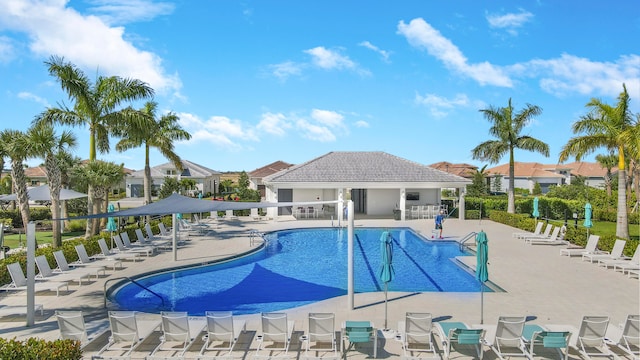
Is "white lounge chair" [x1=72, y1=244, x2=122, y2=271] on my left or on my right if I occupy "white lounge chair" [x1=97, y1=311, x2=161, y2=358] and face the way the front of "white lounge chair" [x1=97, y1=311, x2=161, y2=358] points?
on my left

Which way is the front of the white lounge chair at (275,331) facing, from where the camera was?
facing away from the viewer

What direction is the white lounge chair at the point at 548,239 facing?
to the viewer's left

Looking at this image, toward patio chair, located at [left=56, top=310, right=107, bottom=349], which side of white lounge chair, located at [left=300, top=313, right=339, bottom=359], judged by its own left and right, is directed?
left

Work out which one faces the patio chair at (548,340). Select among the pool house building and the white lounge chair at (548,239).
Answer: the pool house building

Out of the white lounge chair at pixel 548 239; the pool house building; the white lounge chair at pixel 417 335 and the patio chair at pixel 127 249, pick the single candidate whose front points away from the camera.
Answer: the white lounge chair at pixel 417 335

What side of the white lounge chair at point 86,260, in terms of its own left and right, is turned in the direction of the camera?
right

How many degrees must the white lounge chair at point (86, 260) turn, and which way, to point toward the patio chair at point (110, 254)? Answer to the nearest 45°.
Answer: approximately 45° to its left
